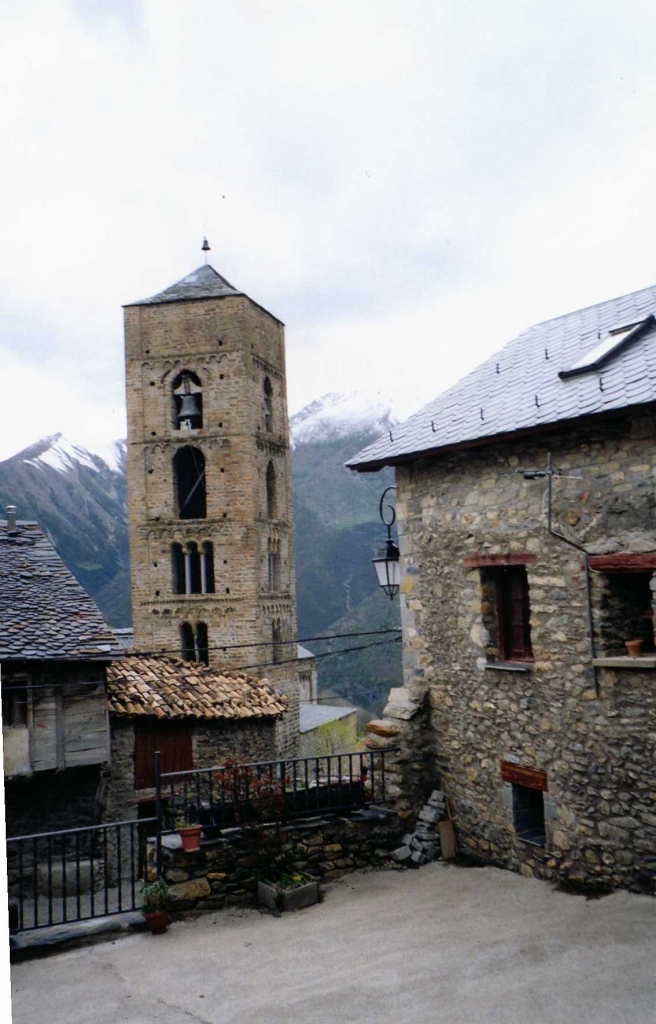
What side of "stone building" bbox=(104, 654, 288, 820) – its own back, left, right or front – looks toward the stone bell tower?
back

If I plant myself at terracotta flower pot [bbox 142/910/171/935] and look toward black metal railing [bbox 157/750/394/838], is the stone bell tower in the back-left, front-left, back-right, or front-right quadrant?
front-left

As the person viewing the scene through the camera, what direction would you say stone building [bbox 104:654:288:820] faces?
facing the viewer

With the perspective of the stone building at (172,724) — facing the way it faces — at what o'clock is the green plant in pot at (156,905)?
The green plant in pot is roughly at 12 o'clock from the stone building.

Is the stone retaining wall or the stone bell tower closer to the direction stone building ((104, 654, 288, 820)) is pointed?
the stone retaining wall

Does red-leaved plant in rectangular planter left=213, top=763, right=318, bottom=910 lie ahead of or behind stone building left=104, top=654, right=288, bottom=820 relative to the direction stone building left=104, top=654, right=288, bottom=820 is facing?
ahead

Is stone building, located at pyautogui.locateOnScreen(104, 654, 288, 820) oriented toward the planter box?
yes

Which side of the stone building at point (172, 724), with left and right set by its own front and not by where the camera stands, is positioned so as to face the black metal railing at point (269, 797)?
front

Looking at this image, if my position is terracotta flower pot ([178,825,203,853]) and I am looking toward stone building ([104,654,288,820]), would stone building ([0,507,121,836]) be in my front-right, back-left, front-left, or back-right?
front-left

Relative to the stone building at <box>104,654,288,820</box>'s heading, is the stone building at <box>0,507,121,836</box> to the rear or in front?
in front

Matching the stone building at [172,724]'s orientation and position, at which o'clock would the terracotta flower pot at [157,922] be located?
The terracotta flower pot is roughly at 12 o'clock from the stone building.

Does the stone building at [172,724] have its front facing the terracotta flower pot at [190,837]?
yes
